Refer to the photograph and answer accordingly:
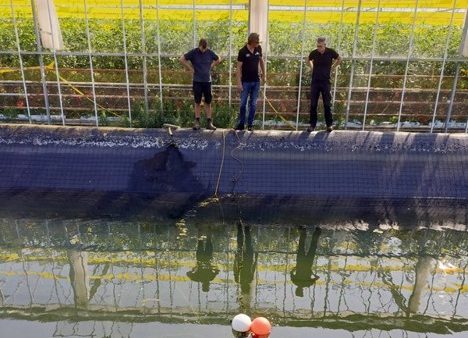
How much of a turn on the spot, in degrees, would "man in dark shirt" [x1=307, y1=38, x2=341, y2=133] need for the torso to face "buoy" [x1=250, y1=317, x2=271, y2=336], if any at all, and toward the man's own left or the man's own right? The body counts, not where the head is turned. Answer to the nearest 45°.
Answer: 0° — they already face it

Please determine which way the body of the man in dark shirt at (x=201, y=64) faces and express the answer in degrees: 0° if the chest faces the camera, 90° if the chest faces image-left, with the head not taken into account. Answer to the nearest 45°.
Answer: approximately 0°

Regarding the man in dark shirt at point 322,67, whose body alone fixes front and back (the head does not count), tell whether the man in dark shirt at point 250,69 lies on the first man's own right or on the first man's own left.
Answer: on the first man's own right

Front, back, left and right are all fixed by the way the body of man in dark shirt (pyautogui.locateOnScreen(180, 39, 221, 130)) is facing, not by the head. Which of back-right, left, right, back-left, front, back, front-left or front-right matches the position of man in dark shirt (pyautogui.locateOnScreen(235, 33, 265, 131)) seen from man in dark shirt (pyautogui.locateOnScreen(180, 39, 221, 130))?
left

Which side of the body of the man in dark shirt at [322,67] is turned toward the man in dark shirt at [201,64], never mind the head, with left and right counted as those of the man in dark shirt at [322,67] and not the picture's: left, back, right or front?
right

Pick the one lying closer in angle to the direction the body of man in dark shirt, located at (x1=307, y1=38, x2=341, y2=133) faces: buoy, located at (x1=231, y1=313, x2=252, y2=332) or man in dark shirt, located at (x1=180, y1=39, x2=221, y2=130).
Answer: the buoy

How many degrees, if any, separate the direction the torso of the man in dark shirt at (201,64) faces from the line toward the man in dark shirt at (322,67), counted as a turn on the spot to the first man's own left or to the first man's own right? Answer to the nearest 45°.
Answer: approximately 90° to the first man's own left

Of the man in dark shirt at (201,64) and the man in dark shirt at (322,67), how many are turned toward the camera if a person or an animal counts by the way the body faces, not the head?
2

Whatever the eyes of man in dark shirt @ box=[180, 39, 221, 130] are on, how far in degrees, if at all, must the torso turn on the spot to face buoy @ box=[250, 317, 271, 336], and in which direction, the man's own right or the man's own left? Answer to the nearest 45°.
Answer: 0° — they already face it

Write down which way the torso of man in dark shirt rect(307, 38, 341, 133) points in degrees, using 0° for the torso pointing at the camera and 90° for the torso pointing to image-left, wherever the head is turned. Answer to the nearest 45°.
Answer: approximately 0°

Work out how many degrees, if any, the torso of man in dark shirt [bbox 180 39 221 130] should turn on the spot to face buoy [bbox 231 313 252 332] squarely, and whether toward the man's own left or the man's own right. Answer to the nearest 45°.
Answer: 0° — they already face it
